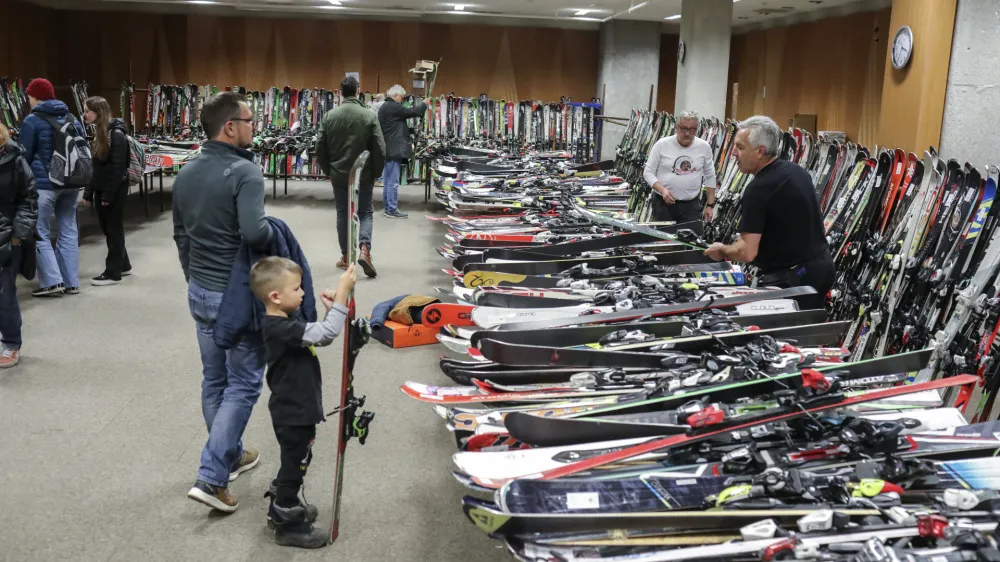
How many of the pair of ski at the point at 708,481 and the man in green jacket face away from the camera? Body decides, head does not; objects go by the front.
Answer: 1

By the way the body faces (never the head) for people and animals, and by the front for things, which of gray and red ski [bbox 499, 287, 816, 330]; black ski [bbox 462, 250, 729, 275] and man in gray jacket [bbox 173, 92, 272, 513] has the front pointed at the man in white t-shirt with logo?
the man in gray jacket

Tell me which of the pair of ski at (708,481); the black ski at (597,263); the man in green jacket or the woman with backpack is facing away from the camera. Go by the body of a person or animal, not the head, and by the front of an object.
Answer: the man in green jacket

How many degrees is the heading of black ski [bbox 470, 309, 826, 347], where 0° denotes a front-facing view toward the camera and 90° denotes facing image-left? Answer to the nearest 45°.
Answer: approximately 90°

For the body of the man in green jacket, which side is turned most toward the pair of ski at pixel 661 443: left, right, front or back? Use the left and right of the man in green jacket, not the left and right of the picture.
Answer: back

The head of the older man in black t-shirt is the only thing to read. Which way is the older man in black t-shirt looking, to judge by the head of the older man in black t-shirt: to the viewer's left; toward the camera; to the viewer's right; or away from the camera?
to the viewer's left

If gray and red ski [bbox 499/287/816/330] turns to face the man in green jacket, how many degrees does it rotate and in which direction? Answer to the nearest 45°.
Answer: approximately 45° to its right

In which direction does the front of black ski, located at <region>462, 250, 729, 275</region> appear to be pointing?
to the viewer's left

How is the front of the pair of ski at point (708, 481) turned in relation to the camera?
facing to the left of the viewer

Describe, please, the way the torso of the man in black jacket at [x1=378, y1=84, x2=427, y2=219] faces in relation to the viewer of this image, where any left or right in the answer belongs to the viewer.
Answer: facing to the right of the viewer
